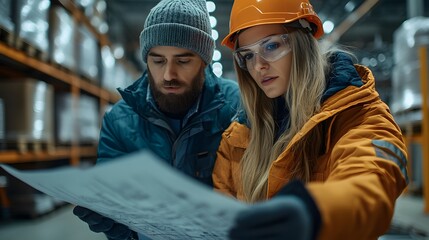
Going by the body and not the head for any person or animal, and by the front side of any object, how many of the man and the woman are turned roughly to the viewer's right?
0

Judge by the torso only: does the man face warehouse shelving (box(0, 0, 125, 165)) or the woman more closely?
the woman

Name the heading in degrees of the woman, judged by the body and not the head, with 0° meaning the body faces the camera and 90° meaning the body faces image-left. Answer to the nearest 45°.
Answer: approximately 45°

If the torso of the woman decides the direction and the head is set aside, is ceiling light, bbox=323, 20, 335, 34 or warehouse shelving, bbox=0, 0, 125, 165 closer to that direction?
the warehouse shelving

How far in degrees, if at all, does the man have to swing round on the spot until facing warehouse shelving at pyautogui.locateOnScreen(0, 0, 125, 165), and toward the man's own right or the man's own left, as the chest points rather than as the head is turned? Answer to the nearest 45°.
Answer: approximately 135° to the man's own right

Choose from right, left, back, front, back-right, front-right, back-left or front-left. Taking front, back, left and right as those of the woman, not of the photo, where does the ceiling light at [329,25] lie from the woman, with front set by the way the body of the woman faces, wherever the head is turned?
back-right

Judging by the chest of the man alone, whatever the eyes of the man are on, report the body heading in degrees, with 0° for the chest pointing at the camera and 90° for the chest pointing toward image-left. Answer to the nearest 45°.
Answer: approximately 0°

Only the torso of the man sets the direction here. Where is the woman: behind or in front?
in front

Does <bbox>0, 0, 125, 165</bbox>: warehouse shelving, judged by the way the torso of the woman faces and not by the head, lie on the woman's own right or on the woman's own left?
on the woman's own right
